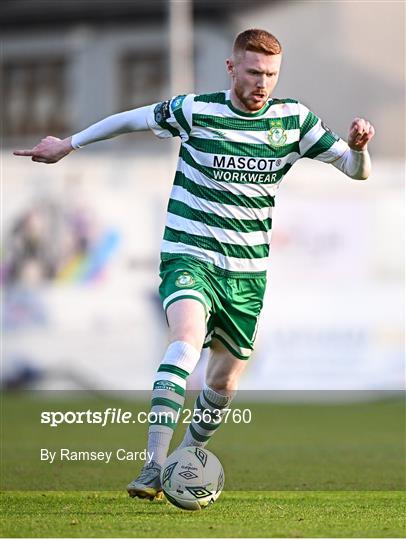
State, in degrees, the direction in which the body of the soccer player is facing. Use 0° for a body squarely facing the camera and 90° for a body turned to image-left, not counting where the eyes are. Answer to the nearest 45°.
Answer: approximately 0°
